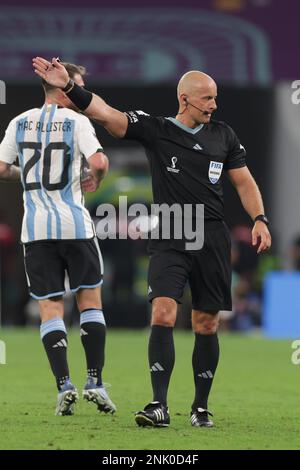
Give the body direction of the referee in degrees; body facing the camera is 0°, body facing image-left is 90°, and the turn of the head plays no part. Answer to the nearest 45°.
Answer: approximately 0°
